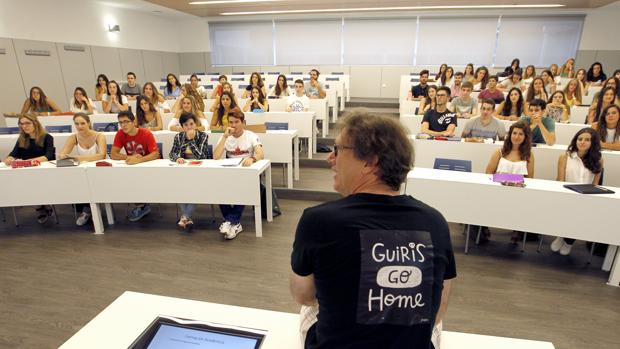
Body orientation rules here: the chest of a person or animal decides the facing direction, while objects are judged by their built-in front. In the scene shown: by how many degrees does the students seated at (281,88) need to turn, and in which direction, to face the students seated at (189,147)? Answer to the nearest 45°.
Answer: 0° — they already face them

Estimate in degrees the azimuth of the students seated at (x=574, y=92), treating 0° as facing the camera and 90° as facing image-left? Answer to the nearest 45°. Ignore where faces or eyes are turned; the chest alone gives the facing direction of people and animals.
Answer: approximately 45°

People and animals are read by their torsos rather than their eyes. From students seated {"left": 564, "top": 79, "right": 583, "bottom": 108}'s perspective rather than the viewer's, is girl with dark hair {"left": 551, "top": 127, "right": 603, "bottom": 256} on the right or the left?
on their left

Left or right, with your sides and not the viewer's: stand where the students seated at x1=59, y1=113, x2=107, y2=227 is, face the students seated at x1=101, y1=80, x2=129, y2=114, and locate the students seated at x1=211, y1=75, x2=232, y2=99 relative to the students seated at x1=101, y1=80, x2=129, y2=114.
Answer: right

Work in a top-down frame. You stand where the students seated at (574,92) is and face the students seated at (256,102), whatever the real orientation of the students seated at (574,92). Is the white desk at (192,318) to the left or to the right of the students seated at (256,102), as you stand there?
left

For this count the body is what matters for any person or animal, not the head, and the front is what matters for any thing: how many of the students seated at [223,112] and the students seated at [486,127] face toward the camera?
2

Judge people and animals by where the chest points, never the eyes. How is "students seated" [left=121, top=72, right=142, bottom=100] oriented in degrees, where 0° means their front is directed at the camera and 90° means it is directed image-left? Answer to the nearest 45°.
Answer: approximately 0°

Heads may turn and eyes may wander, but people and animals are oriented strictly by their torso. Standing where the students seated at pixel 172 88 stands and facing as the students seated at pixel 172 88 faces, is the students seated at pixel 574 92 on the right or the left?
on their left

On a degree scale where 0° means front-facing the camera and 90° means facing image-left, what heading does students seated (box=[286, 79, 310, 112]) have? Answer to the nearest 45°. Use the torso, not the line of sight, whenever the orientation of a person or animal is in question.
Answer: approximately 0°

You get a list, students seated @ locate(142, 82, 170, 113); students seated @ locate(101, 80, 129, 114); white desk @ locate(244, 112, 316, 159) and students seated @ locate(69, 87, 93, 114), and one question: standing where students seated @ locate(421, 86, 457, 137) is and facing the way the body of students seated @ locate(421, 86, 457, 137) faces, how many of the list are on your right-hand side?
4

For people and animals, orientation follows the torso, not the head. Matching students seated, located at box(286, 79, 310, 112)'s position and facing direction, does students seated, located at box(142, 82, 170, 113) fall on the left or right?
on their right

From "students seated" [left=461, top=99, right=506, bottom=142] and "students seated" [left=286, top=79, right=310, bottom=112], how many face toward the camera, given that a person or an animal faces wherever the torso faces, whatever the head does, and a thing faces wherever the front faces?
2

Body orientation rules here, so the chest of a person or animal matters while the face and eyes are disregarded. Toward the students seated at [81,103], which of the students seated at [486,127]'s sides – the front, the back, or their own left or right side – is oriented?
right

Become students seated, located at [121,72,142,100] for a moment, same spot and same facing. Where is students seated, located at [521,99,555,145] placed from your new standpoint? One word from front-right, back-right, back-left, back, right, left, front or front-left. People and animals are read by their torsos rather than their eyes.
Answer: front-left

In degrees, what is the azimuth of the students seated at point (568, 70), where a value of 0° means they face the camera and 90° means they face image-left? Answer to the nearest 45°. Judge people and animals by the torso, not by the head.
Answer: approximately 45°

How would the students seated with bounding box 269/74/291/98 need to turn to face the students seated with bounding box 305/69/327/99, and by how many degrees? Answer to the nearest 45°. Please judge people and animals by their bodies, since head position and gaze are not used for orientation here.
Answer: approximately 90° to their left
